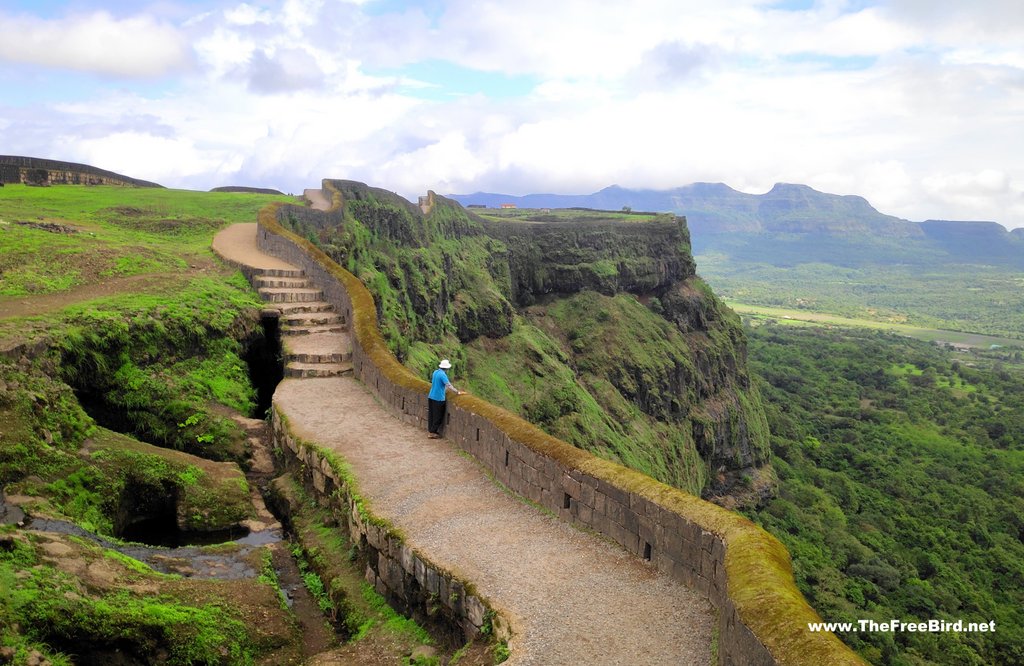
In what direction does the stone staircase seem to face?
toward the camera

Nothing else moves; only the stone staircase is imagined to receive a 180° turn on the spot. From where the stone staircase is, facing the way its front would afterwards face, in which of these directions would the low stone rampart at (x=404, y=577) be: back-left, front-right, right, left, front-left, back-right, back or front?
back

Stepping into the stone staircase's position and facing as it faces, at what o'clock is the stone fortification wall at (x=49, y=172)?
The stone fortification wall is roughly at 5 o'clock from the stone staircase.

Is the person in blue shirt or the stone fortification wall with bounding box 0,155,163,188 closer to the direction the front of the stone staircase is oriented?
the person in blue shirt

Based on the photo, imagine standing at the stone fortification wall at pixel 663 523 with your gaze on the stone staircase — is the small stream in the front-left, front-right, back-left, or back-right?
front-left

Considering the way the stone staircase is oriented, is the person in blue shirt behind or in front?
in front

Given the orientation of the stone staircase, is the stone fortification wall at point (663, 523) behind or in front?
in front

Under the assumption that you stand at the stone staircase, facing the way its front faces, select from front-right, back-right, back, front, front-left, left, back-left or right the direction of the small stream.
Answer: front
